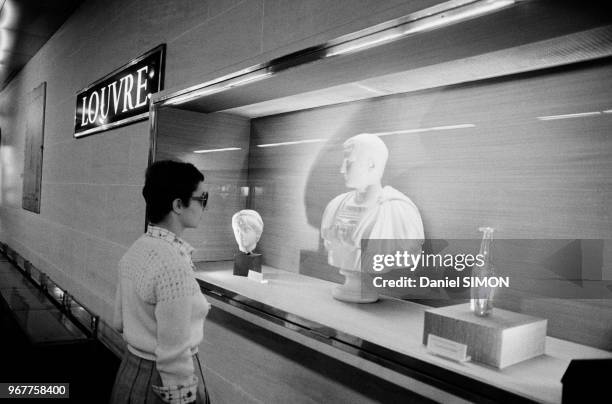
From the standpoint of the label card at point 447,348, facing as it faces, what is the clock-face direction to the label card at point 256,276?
the label card at point 256,276 is roughly at 3 o'clock from the label card at point 447,348.

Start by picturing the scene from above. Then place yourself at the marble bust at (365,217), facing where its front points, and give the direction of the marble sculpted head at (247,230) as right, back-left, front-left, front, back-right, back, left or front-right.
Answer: right

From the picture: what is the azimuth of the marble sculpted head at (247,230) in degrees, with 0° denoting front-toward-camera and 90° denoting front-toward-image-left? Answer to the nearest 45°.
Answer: approximately 45°

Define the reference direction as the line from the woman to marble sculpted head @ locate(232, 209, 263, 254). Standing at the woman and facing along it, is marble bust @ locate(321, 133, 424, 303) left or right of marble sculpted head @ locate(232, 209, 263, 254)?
right

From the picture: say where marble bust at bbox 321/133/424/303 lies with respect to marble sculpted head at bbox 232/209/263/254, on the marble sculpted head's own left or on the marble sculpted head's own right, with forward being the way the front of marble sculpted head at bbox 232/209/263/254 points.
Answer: on the marble sculpted head's own left

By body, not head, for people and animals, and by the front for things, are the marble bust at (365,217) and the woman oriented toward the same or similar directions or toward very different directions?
very different directions

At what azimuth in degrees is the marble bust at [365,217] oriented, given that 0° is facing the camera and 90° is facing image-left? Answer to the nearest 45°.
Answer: approximately 45°

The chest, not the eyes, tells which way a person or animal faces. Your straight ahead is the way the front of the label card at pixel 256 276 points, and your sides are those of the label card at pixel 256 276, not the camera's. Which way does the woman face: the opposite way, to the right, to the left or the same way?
the opposite way
